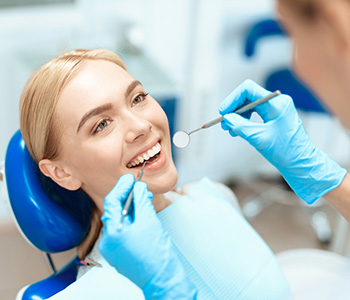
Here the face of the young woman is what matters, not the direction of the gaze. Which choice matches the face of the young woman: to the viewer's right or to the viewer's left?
to the viewer's right

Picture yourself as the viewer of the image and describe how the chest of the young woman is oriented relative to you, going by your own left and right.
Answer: facing the viewer and to the right of the viewer
